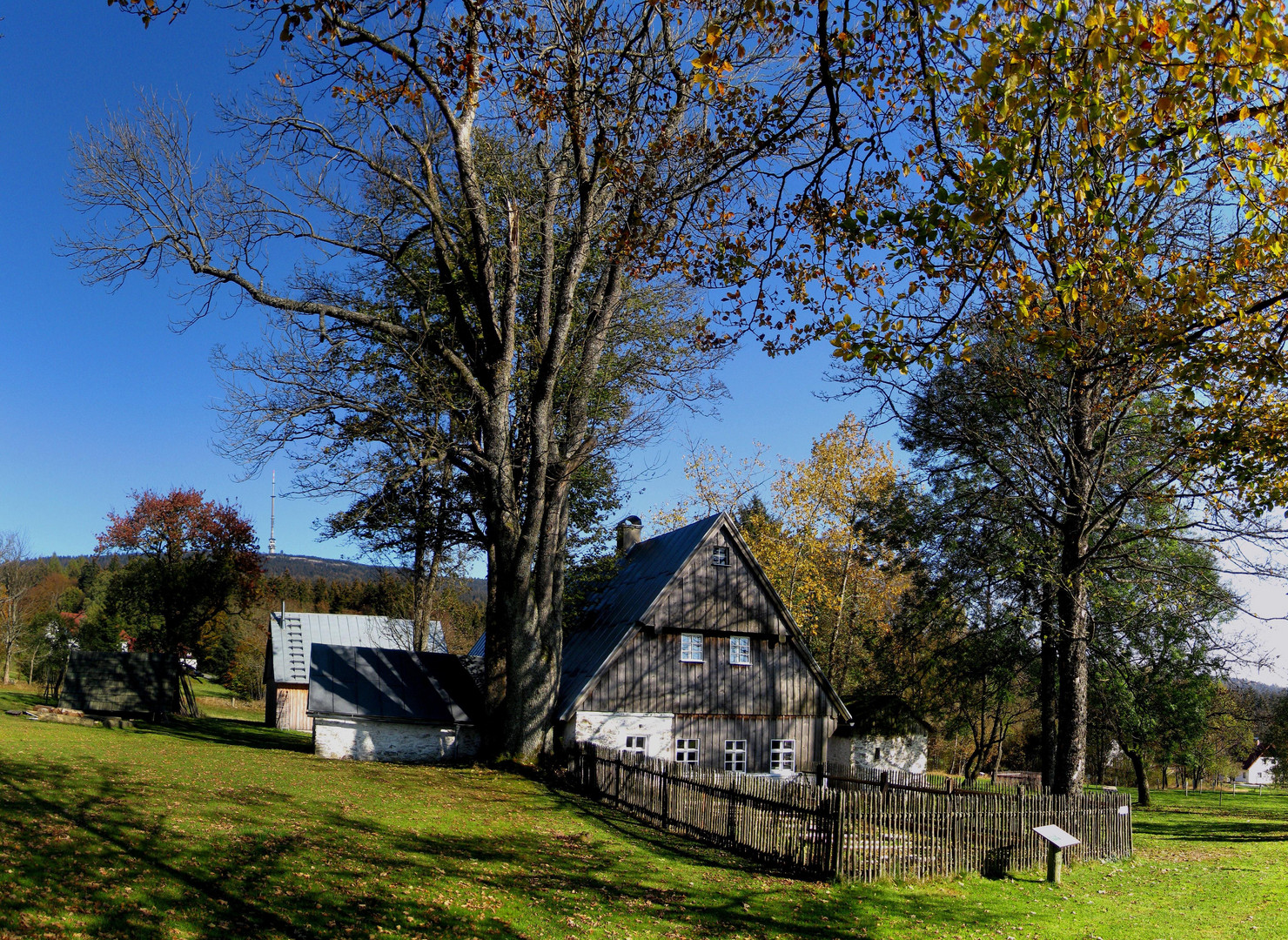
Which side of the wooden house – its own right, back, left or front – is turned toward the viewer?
front

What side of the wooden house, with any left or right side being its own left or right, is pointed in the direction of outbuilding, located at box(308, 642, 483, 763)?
right

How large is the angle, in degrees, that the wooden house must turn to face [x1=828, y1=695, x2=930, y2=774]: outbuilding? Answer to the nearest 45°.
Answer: approximately 135° to its left
